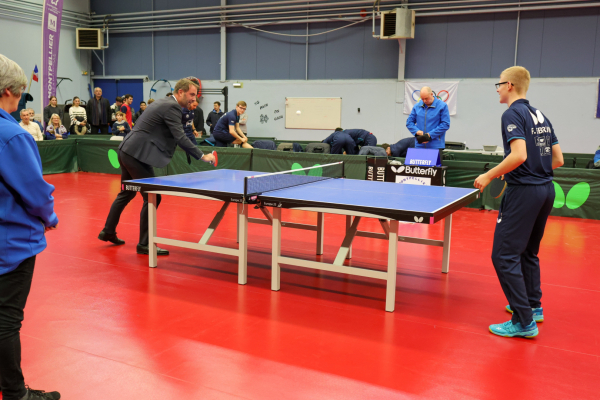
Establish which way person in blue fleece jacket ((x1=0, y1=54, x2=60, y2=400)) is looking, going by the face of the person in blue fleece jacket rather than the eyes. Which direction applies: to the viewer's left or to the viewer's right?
to the viewer's right

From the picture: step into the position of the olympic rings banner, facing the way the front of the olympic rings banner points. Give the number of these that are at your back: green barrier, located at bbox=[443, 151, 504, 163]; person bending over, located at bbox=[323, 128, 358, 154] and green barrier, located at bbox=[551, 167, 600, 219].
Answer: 0

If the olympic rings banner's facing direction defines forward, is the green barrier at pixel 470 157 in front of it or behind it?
in front

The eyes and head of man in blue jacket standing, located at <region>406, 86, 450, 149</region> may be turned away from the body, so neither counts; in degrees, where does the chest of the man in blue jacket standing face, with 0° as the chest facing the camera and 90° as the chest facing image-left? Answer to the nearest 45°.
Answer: approximately 0°

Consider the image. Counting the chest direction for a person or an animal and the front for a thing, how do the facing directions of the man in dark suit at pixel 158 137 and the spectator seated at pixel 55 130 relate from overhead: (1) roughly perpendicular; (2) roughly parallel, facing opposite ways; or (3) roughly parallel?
roughly perpendicular

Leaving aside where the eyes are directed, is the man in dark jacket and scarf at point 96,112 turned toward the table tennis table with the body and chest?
yes

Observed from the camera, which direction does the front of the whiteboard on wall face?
facing the viewer

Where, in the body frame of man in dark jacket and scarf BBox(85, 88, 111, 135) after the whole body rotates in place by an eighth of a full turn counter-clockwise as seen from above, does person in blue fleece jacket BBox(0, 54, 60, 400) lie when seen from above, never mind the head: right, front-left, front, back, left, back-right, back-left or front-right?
front-right

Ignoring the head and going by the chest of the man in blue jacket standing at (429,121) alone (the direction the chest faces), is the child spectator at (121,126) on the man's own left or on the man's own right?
on the man's own right

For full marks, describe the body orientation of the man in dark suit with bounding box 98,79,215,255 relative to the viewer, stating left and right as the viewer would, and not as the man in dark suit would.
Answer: facing to the right of the viewer

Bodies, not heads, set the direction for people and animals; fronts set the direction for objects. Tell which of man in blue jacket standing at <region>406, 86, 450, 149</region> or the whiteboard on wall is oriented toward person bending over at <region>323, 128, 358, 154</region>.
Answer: the whiteboard on wall

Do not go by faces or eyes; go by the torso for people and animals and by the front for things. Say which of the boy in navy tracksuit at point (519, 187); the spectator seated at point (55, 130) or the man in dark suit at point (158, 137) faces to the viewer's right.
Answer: the man in dark suit

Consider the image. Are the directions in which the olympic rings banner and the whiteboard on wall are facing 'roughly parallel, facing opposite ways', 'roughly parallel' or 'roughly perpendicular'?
roughly parallel

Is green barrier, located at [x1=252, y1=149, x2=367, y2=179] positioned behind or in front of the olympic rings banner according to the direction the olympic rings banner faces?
in front

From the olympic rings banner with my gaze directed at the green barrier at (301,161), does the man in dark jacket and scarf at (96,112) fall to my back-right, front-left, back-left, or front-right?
front-right

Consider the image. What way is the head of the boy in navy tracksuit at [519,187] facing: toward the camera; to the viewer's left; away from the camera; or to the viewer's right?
to the viewer's left

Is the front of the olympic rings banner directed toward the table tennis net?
yes

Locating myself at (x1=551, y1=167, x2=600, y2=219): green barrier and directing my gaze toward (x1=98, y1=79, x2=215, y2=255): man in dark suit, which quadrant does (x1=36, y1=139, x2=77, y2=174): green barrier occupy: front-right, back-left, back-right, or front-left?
front-right

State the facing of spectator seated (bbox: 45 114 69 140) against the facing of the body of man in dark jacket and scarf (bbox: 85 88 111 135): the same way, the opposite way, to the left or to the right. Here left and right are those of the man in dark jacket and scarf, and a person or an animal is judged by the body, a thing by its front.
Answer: the same way
